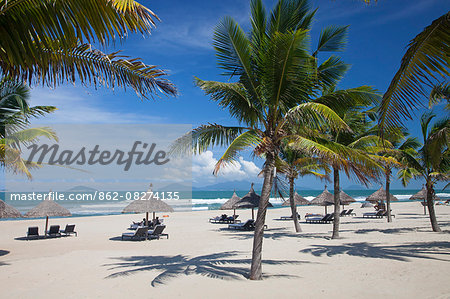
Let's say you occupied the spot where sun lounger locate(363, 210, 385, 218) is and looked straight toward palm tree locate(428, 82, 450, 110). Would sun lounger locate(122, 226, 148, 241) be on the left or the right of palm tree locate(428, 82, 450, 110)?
right

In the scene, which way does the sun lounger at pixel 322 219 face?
to the viewer's left

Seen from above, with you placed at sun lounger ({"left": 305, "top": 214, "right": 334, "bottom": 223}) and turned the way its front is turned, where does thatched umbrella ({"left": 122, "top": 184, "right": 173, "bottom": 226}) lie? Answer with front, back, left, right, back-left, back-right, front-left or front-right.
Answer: front-left

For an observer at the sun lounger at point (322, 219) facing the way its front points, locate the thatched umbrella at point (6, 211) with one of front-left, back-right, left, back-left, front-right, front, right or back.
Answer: front-left

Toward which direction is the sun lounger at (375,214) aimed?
to the viewer's left
